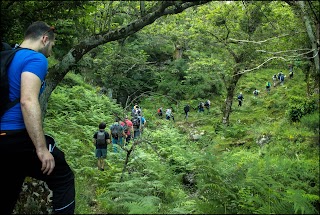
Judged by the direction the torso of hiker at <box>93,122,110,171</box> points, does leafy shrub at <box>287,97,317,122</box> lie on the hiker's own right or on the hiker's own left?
on the hiker's own right

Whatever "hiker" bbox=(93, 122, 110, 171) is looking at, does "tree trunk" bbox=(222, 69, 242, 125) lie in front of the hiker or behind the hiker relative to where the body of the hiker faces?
in front

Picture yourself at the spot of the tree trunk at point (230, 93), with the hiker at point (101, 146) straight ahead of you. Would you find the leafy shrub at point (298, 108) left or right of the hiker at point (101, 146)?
left

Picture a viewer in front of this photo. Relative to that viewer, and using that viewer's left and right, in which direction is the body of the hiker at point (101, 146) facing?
facing away from the viewer

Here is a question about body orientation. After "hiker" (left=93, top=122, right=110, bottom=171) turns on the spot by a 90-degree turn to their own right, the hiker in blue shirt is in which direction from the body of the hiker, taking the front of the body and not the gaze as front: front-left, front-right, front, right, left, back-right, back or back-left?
right
